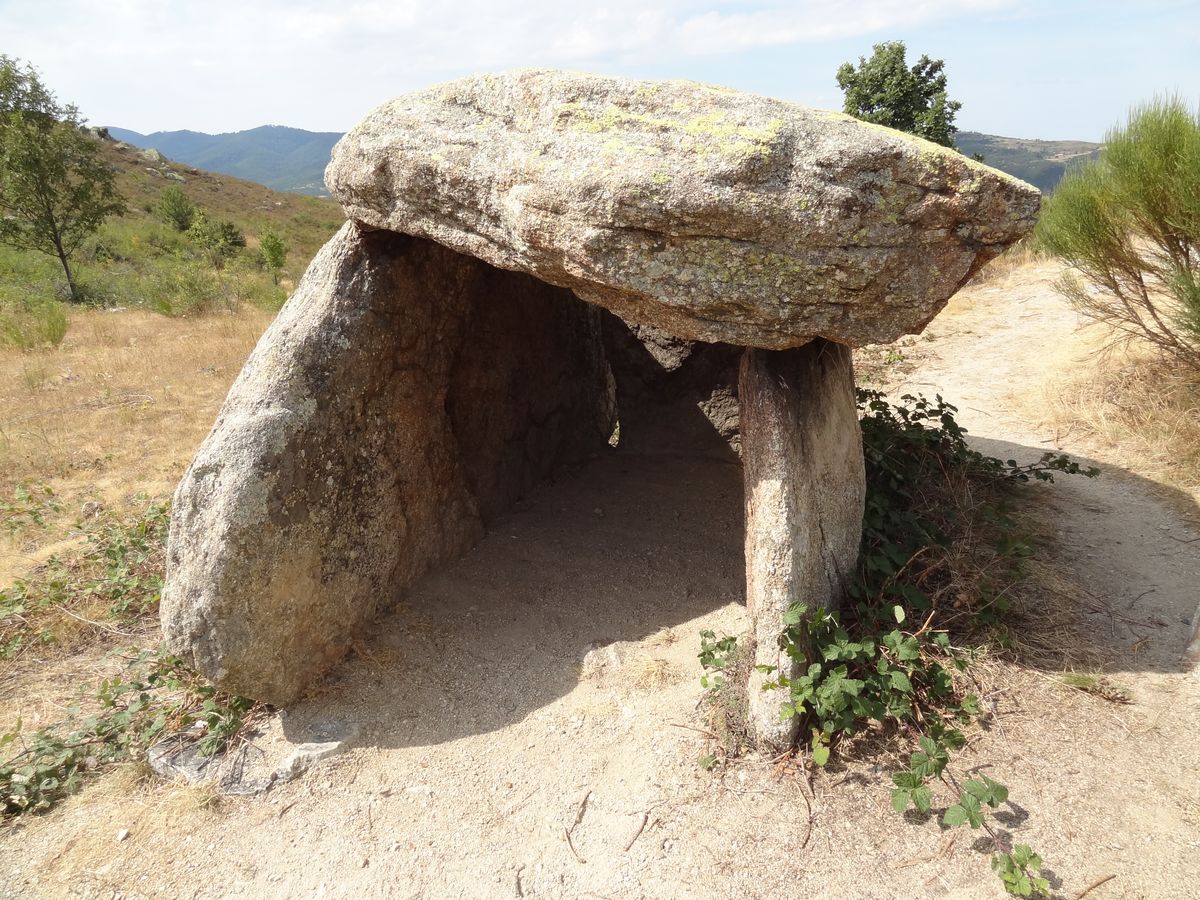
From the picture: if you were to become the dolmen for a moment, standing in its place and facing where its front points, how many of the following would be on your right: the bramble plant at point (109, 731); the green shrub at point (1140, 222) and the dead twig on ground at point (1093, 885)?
1

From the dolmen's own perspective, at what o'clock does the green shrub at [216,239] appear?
The green shrub is roughly at 5 o'clock from the dolmen.

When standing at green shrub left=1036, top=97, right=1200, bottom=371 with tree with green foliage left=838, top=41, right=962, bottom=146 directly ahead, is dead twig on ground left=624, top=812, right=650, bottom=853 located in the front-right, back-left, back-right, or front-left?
back-left

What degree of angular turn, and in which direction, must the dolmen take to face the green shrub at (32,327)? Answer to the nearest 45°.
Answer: approximately 135° to its right

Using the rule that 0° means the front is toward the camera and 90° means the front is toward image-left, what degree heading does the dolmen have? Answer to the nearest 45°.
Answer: approximately 0°

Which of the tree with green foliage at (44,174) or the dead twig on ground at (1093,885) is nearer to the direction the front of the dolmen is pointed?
the dead twig on ground

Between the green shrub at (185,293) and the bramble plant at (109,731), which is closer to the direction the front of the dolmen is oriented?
the bramble plant

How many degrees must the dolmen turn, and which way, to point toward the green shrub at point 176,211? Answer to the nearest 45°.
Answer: approximately 135° to its right

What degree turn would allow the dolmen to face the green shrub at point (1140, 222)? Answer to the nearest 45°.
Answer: approximately 135° to its left

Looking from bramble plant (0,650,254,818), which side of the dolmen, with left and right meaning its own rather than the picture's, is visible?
right

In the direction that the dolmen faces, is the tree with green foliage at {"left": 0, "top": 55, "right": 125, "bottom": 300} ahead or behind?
behind

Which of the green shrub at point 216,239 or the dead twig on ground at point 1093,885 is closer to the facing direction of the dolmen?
the dead twig on ground
